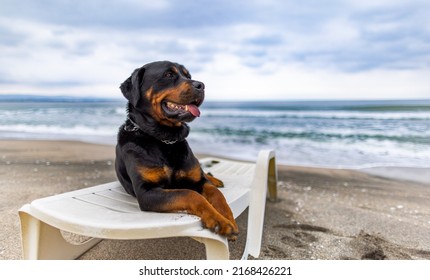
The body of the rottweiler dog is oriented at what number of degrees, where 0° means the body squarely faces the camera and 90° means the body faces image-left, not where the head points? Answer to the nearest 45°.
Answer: approximately 315°

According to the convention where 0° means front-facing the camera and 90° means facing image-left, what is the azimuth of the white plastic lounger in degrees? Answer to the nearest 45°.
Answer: approximately 45°

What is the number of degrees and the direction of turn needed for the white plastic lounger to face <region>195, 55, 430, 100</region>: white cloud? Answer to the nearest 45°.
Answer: approximately 180°
